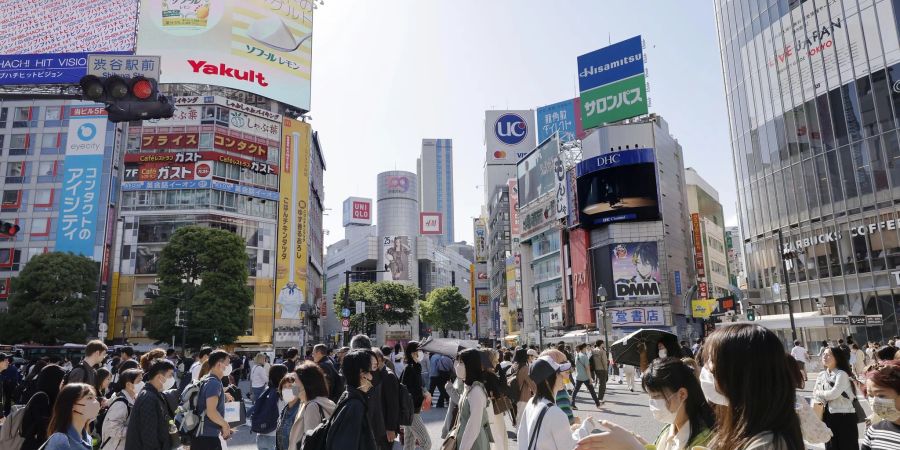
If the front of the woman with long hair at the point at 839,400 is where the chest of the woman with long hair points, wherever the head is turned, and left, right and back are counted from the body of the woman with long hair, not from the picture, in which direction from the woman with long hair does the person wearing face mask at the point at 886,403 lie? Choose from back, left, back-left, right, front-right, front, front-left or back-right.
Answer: left

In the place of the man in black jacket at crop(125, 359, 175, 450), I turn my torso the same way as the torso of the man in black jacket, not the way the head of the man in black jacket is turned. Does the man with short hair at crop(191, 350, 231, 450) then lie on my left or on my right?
on my left

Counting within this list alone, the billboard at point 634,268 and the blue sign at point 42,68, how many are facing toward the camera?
2

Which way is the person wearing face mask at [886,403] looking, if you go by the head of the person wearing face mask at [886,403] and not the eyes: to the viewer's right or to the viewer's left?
to the viewer's left

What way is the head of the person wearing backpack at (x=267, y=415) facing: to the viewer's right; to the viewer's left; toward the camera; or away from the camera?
away from the camera

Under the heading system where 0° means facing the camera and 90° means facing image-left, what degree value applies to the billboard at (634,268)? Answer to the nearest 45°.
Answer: approximately 0°
